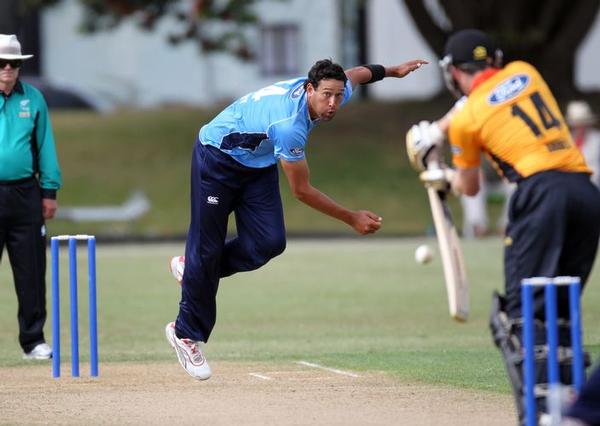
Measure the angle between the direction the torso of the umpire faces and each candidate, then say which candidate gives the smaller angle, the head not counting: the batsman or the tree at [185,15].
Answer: the batsman

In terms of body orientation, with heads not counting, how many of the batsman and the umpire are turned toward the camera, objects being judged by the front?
1

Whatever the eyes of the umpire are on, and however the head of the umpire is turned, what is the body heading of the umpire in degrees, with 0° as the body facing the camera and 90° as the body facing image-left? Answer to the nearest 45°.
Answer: approximately 0°

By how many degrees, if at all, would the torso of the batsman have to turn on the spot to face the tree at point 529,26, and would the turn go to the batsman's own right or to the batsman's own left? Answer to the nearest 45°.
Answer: approximately 45° to the batsman's own right

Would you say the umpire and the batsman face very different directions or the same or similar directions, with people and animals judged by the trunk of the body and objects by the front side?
very different directions

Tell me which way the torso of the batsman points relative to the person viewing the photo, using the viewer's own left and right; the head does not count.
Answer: facing away from the viewer and to the left of the viewer

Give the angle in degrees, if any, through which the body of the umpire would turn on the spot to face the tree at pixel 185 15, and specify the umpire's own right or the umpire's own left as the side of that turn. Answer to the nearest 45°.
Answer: approximately 180°

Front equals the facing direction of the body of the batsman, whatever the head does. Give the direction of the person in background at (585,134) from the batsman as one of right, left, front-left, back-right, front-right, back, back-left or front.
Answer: front-right

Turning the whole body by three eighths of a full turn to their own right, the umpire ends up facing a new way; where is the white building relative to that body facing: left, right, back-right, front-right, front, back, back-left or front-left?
front-right
